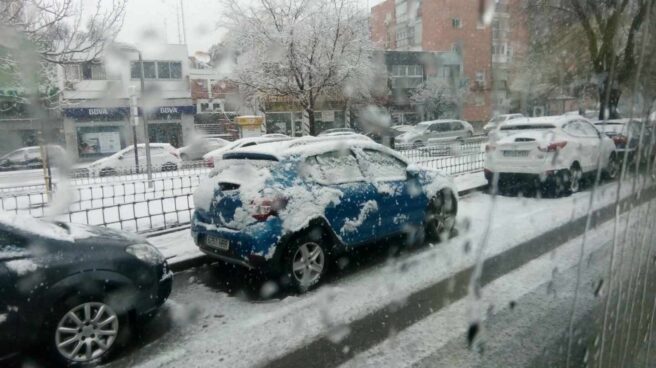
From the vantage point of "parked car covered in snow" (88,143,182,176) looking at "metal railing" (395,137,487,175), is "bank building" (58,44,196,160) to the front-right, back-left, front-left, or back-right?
back-left

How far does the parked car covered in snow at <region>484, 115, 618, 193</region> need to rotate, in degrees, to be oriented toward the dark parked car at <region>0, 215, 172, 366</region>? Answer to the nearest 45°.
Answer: approximately 135° to its right

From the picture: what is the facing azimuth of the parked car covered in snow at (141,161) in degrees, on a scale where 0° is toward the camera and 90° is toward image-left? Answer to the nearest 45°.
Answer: approximately 90°

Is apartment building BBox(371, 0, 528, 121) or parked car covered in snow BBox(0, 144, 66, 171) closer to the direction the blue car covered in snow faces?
the apartment building

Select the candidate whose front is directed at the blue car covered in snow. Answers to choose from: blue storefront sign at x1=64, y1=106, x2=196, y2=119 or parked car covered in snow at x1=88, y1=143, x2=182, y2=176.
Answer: the blue storefront sign

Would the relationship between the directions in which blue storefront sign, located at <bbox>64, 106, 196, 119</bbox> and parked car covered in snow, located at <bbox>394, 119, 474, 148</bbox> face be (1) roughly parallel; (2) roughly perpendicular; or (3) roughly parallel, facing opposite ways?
roughly perpendicular

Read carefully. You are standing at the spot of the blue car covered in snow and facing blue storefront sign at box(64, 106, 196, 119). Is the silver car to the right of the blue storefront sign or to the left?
right

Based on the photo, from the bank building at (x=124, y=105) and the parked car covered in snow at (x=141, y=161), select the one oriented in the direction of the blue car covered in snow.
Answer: the bank building

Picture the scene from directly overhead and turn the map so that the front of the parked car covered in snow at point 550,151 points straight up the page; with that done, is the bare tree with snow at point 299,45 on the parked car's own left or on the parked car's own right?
on the parked car's own left

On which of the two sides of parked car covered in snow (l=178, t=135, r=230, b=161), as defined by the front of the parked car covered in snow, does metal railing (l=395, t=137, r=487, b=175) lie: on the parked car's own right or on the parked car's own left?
on the parked car's own left

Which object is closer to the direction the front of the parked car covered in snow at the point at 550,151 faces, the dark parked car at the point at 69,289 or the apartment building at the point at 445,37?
the apartment building

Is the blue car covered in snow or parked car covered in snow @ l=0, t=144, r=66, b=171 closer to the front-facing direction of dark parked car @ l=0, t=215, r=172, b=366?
the blue car covered in snow
